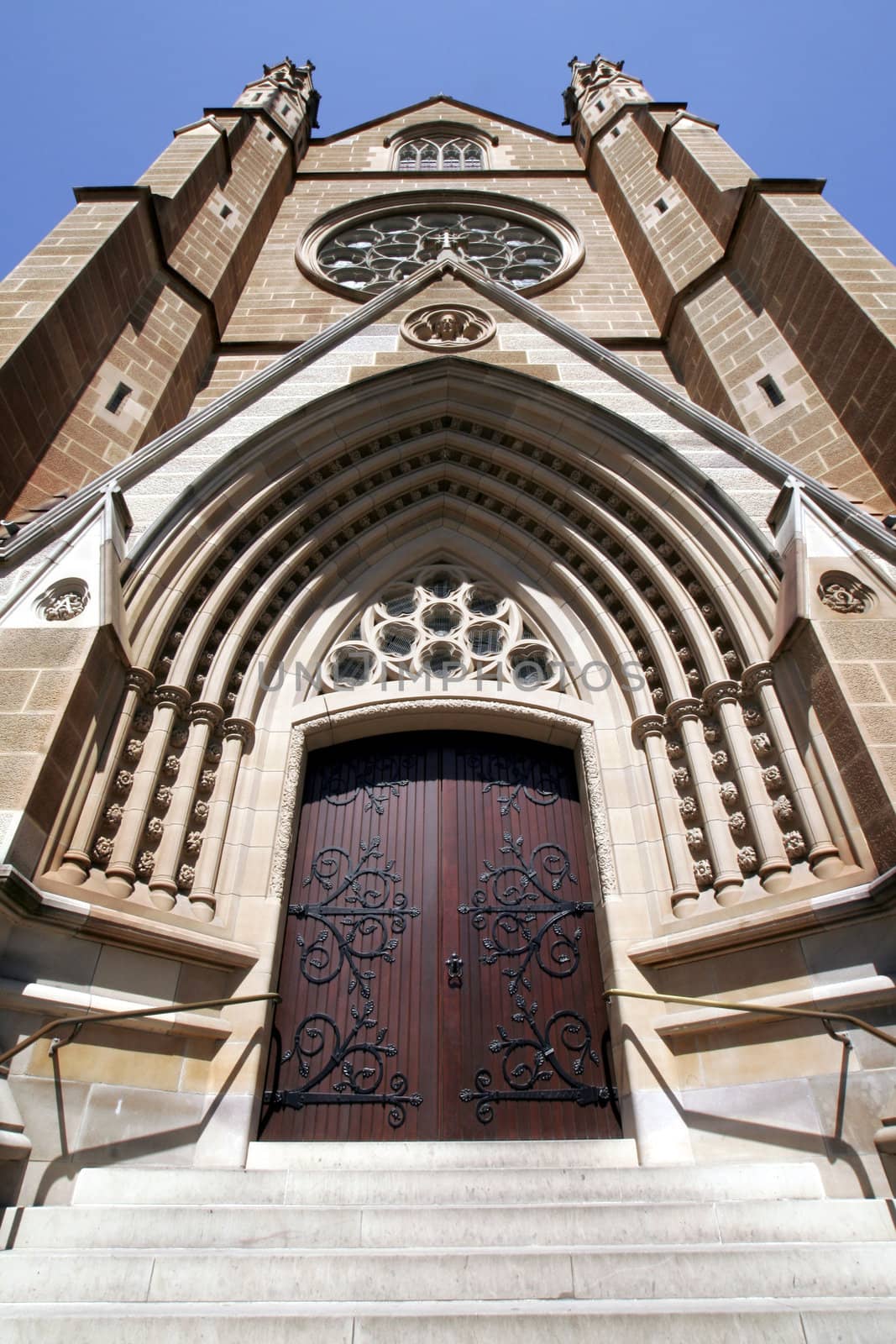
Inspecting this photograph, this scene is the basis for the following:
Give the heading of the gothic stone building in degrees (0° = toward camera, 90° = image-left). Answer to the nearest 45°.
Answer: approximately 0°
